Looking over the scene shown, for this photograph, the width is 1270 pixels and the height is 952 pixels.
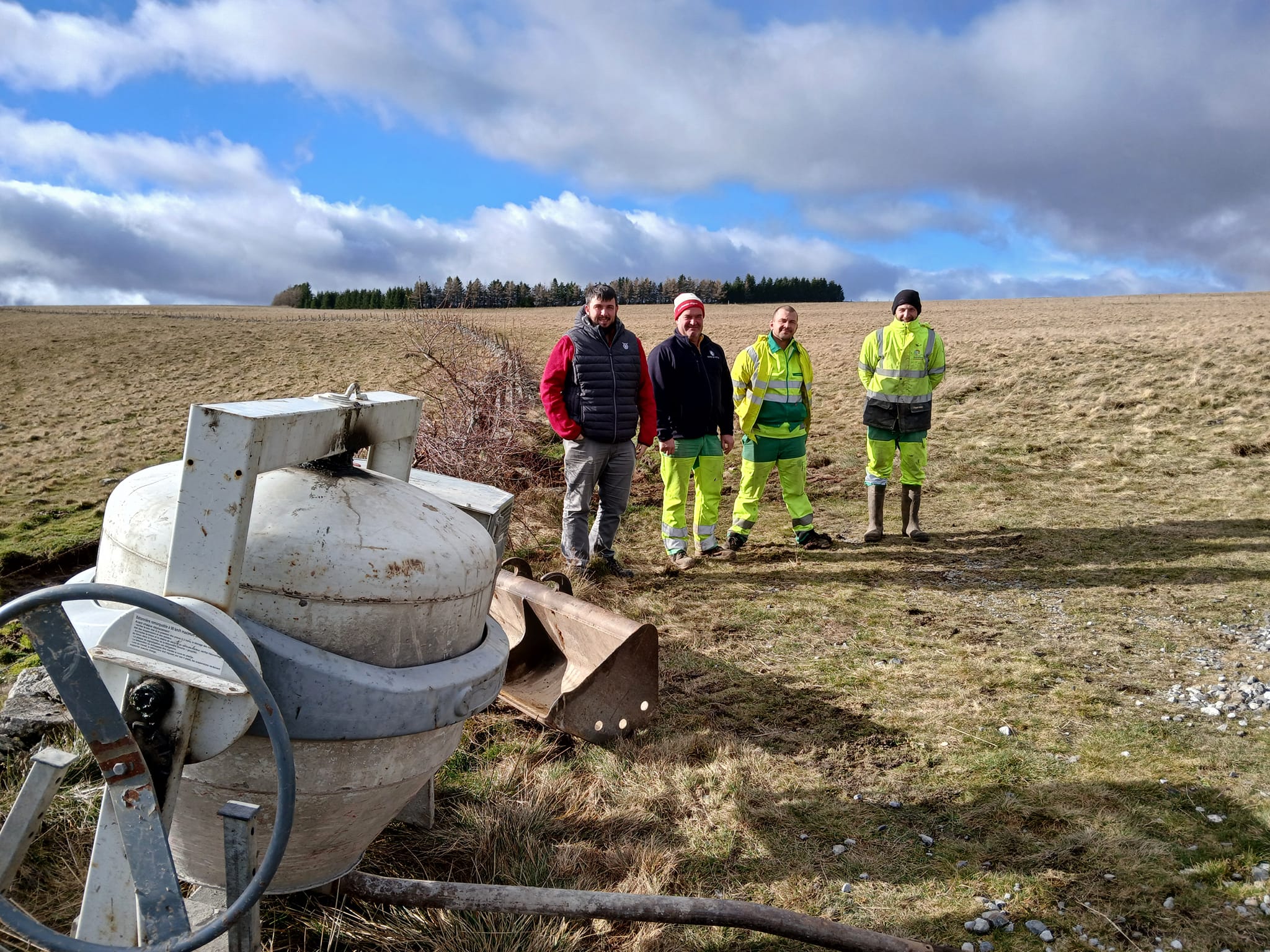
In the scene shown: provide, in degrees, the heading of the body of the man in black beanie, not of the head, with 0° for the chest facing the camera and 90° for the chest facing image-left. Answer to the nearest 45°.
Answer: approximately 0°

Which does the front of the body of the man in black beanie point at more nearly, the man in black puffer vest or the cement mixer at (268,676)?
the cement mixer

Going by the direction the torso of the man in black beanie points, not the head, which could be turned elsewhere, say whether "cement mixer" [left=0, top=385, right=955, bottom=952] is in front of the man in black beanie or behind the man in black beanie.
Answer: in front

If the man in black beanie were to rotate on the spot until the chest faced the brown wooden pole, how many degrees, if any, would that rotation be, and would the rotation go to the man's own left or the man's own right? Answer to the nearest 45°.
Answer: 0° — they already face it

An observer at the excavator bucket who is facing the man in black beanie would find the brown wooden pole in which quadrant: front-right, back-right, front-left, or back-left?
back-right

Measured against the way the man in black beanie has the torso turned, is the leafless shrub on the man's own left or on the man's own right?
on the man's own right

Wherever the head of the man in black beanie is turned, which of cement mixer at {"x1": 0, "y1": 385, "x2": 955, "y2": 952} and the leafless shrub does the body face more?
the cement mixer

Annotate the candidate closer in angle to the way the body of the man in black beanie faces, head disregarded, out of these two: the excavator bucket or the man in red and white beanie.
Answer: the excavator bucket

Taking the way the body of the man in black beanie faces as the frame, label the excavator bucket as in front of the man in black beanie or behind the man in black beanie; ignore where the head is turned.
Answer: in front

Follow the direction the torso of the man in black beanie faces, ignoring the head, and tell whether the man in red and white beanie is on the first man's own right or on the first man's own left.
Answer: on the first man's own right

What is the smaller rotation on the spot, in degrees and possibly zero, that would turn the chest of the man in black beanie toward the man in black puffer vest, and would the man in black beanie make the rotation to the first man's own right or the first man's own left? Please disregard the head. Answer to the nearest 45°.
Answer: approximately 45° to the first man's own right
